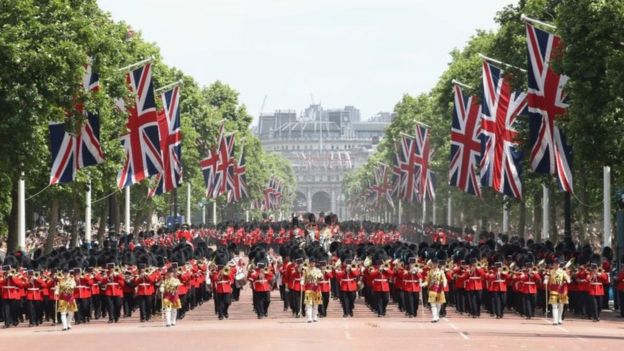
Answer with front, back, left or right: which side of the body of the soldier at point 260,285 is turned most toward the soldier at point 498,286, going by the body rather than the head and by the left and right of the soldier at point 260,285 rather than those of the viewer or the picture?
left

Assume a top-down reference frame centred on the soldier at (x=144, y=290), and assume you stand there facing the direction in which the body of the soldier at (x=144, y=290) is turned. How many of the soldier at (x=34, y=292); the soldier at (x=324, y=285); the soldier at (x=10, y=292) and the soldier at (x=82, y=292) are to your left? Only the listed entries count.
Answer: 1

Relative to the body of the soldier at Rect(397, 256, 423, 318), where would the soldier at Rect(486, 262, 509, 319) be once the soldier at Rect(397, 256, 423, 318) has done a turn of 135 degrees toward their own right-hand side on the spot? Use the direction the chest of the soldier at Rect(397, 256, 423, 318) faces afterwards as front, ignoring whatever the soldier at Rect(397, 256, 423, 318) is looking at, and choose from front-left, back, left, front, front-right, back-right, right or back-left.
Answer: back-right

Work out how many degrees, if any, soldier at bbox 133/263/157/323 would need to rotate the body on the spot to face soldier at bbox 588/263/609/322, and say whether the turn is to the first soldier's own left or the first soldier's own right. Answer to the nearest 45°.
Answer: approximately 90° to the first soldier's own left

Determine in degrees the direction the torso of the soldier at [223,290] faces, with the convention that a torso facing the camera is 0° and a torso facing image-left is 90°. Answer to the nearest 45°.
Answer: approximately 0°

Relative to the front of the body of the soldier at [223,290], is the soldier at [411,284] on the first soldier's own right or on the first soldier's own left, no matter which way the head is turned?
on the first soldier's own left

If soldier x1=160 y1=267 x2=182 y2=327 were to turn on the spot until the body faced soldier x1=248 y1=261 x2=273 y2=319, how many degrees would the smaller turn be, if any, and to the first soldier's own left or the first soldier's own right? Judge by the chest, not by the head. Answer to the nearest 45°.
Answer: approximately 135° to the first soldier's own left
